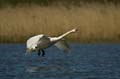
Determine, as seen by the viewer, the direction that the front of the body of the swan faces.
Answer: to the viewer's right
